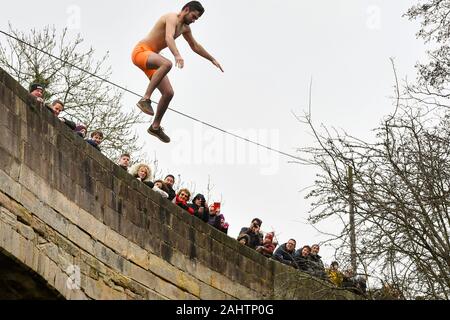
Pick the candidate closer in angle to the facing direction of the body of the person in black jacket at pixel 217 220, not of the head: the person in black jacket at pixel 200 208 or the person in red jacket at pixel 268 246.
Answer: the person in black jacket

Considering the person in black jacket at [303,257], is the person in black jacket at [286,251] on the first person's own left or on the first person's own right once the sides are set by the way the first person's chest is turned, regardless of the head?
on the first person's own right

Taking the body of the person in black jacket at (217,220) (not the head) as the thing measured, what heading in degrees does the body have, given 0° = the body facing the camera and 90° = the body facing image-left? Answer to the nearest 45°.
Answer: approximately 45°

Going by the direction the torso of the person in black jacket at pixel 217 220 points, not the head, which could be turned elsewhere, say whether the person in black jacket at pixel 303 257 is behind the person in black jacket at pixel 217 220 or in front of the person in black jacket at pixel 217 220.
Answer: behind

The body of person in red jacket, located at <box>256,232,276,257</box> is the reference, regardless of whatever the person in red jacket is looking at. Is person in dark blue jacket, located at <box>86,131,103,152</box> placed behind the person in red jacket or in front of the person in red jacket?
in front

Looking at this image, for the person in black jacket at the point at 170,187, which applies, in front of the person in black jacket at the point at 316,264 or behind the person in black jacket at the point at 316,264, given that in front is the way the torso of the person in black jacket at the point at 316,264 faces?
in front

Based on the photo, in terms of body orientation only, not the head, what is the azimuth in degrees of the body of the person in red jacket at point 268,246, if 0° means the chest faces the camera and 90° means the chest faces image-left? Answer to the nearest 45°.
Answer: approximately 45°
